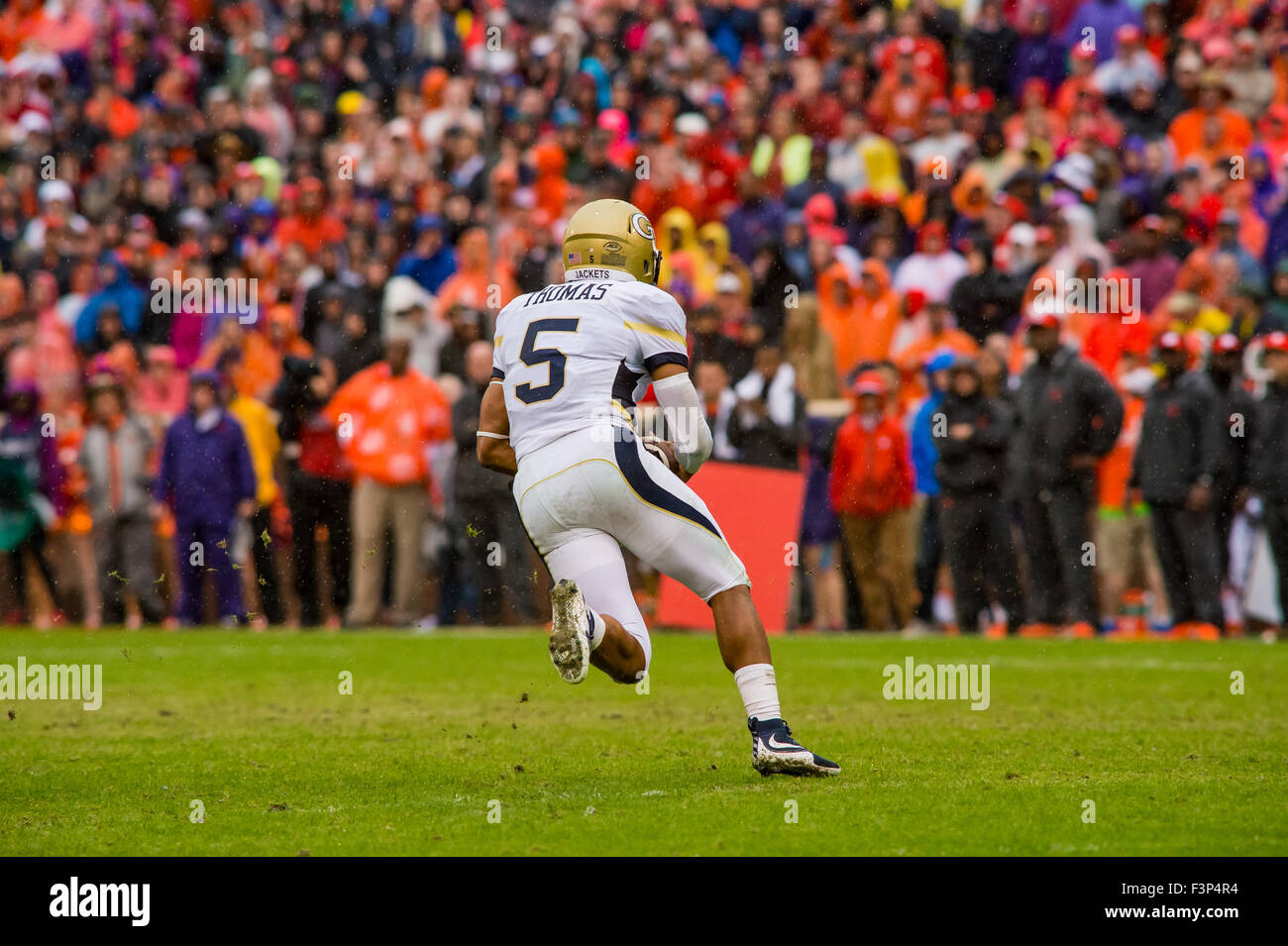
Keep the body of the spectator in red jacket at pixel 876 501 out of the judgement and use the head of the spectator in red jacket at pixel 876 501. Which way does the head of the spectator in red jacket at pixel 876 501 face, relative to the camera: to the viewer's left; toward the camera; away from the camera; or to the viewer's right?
toward the camera

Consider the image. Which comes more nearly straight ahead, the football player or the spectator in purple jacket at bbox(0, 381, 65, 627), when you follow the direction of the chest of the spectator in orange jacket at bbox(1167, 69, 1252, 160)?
the football player

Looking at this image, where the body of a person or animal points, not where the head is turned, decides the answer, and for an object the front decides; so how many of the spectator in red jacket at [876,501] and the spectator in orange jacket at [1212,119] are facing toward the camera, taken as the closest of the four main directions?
2

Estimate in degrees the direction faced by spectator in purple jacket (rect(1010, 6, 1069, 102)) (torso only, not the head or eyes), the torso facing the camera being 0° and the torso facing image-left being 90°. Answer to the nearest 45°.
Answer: approximately 0°

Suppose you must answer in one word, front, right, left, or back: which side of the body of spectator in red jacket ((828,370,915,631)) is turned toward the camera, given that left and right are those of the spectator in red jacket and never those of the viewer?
front

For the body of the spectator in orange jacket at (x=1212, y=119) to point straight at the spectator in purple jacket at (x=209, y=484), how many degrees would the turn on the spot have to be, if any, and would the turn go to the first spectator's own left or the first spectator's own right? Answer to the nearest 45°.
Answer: approximately 45° to the first spectator's own right

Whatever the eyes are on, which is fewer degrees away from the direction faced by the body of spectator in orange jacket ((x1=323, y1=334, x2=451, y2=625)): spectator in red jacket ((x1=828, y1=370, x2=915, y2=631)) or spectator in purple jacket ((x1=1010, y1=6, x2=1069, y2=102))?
the spectator in red jacket

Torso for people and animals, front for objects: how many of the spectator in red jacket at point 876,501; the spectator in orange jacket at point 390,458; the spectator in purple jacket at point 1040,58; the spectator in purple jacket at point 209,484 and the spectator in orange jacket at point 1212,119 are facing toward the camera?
5

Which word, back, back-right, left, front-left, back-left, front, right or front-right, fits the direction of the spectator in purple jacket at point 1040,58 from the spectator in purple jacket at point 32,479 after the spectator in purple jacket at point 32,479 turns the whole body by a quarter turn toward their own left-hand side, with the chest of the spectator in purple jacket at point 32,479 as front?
front-left

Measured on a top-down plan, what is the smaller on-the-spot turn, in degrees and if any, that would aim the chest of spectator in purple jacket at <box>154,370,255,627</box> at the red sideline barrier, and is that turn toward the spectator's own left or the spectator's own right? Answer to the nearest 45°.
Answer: approximately 45° to the spectator's own left

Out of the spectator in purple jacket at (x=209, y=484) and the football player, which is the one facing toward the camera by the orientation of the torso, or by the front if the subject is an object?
the spectator in purple jacket

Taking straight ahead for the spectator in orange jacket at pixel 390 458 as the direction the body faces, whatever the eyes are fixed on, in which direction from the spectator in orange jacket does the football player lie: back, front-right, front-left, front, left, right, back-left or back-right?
front

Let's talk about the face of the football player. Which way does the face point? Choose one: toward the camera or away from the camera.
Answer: away from the camera

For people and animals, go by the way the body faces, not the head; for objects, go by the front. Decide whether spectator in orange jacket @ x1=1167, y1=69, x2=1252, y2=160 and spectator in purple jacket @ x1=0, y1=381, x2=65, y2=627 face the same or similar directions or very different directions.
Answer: same or similar directions

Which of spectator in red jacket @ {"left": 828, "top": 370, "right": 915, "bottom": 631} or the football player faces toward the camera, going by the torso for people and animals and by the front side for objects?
the spectator in red jacket

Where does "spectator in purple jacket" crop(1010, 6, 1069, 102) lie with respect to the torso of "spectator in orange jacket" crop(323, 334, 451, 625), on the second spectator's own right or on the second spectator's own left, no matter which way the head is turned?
on the second spectator's own left

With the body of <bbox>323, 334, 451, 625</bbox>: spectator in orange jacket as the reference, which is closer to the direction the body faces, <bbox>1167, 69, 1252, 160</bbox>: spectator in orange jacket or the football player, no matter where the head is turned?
the football player

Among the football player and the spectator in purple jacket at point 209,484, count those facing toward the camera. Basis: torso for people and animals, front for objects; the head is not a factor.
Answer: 1

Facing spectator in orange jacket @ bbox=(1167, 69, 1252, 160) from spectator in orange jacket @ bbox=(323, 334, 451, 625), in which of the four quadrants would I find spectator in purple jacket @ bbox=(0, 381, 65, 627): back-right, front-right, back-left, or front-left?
back-left
